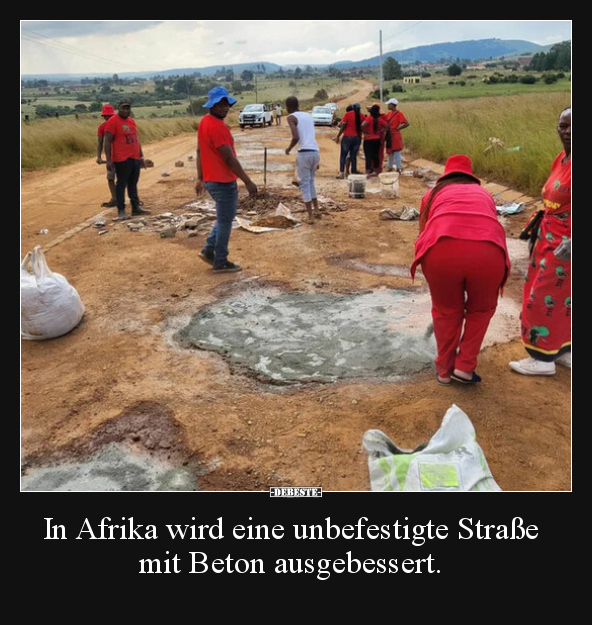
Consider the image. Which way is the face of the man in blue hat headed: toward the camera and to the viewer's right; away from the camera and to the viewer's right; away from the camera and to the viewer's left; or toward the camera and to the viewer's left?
toward the camera and to the viewer's right

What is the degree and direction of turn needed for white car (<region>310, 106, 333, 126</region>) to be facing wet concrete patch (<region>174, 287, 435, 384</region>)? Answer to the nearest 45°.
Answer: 0° — it already faces it

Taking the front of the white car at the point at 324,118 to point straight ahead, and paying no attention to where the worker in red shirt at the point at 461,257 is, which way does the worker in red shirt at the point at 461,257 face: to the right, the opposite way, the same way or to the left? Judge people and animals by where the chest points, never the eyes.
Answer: the opposite way

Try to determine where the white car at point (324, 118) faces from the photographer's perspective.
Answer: facing the viewer

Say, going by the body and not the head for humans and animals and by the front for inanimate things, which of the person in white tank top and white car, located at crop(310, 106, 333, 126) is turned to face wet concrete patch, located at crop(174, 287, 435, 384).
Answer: the white car

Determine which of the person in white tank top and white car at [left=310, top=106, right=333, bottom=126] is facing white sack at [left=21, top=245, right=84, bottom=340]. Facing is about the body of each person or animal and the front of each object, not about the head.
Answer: the white car

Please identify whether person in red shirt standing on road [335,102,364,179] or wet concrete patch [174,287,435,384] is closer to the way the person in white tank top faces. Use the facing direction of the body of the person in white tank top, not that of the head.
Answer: the person in red shirt standing on road

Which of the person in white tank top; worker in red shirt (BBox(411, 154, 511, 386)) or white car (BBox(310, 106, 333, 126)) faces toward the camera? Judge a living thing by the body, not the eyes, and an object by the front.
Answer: the white car

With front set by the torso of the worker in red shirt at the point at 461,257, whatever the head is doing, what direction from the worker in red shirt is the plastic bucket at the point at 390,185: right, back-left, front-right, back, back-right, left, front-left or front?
front

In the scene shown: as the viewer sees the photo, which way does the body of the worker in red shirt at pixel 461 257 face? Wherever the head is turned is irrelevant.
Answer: away from the camera

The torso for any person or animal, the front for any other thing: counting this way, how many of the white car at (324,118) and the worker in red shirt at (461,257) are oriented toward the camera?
1

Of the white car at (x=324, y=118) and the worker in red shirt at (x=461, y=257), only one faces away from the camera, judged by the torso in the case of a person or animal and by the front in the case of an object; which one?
the worker in red shirt

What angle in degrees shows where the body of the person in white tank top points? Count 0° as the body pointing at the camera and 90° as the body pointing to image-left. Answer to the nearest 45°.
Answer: approximately 135°

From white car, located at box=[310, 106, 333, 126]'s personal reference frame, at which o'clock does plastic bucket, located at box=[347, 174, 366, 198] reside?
The plastic bucket is roughly at 12 o'clock from the white car.

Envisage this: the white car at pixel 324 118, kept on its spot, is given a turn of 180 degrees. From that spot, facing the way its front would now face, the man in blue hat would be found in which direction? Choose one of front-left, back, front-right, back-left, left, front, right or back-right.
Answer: back

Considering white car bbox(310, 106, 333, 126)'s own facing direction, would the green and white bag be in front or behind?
in front
